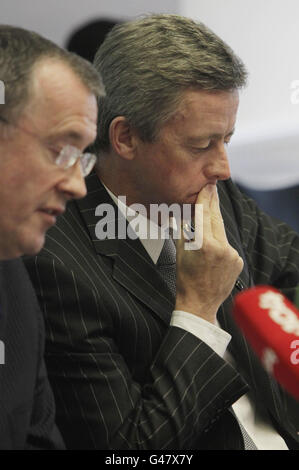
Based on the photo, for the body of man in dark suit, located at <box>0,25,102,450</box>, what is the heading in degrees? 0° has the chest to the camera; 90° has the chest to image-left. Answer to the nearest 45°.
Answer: approximately 315°

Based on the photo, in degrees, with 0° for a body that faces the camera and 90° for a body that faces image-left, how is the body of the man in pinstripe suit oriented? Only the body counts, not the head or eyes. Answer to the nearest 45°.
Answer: approximately 315°

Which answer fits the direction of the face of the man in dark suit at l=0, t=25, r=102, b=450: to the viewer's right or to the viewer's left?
to the viewer's right
